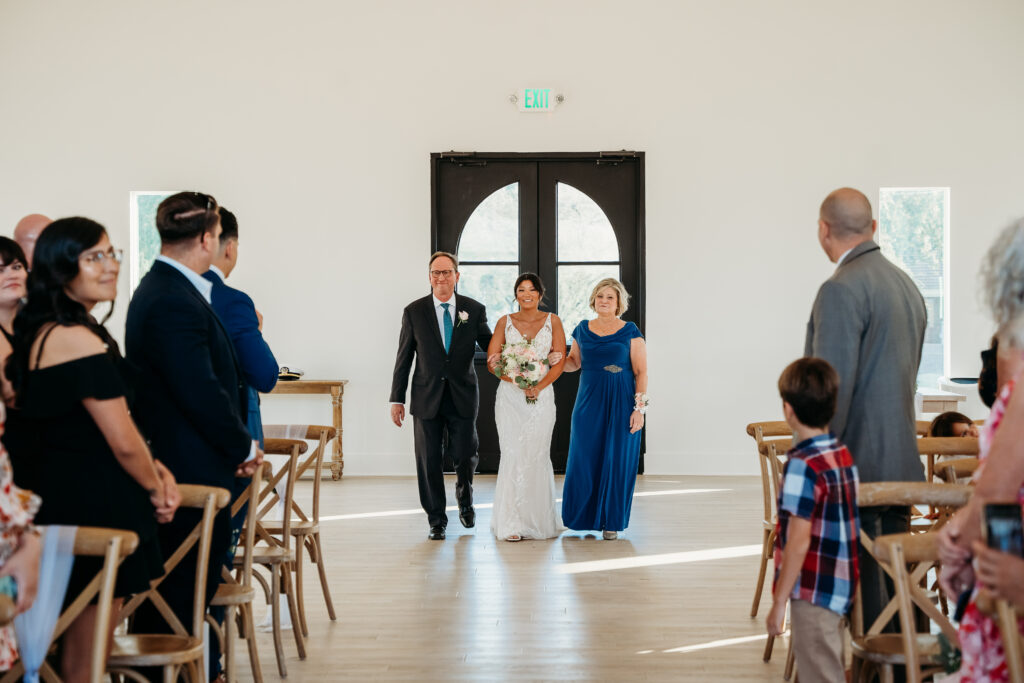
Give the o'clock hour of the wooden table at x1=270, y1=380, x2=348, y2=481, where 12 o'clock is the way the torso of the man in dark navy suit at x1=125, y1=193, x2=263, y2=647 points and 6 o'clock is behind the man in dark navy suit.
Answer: The wooden table is roughly at 11 o'clock from the man in dark navy suit.

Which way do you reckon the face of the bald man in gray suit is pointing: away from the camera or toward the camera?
away from the camera

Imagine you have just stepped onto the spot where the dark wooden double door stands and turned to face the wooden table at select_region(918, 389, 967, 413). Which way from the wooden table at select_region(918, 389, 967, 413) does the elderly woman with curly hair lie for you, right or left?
right

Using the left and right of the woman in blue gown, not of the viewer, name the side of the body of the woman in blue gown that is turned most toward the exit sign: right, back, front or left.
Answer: back

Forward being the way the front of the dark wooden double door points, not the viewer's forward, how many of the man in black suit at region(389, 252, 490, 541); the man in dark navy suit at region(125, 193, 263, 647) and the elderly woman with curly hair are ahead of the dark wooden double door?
3

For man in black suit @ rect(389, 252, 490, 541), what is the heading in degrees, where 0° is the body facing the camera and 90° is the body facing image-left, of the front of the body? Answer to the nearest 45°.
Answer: approximately 0°

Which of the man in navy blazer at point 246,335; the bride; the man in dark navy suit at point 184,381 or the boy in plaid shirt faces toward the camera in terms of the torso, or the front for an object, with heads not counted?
the bride

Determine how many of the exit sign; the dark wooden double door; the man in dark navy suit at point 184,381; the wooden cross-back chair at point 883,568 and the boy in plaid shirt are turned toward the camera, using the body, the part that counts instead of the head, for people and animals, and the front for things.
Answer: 3

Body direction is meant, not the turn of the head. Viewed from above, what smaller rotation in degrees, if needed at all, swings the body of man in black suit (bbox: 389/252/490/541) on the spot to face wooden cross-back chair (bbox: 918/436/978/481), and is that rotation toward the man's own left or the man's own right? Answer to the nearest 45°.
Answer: approximately 45° to the man's own left

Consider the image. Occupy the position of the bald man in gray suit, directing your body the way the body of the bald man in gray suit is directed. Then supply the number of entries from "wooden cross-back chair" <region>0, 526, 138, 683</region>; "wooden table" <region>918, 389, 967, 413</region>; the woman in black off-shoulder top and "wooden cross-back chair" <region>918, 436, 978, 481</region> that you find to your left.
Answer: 2
